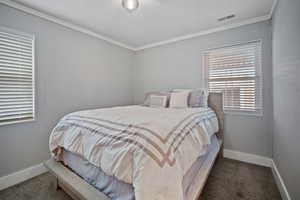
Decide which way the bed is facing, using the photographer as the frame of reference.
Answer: facing the viewer and to the left of the viewer
